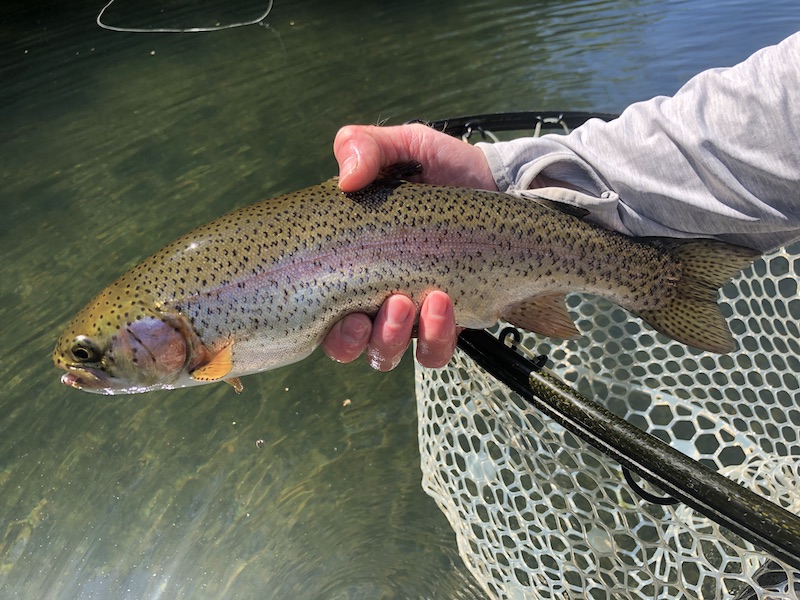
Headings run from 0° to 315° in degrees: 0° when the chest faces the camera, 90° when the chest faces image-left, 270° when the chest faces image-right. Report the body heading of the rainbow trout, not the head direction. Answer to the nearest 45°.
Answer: approximately 90°
